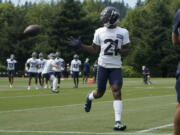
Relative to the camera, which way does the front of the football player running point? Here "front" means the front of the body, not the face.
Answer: toward the camera

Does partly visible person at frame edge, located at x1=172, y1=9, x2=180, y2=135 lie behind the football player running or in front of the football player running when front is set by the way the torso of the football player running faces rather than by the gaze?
in front
